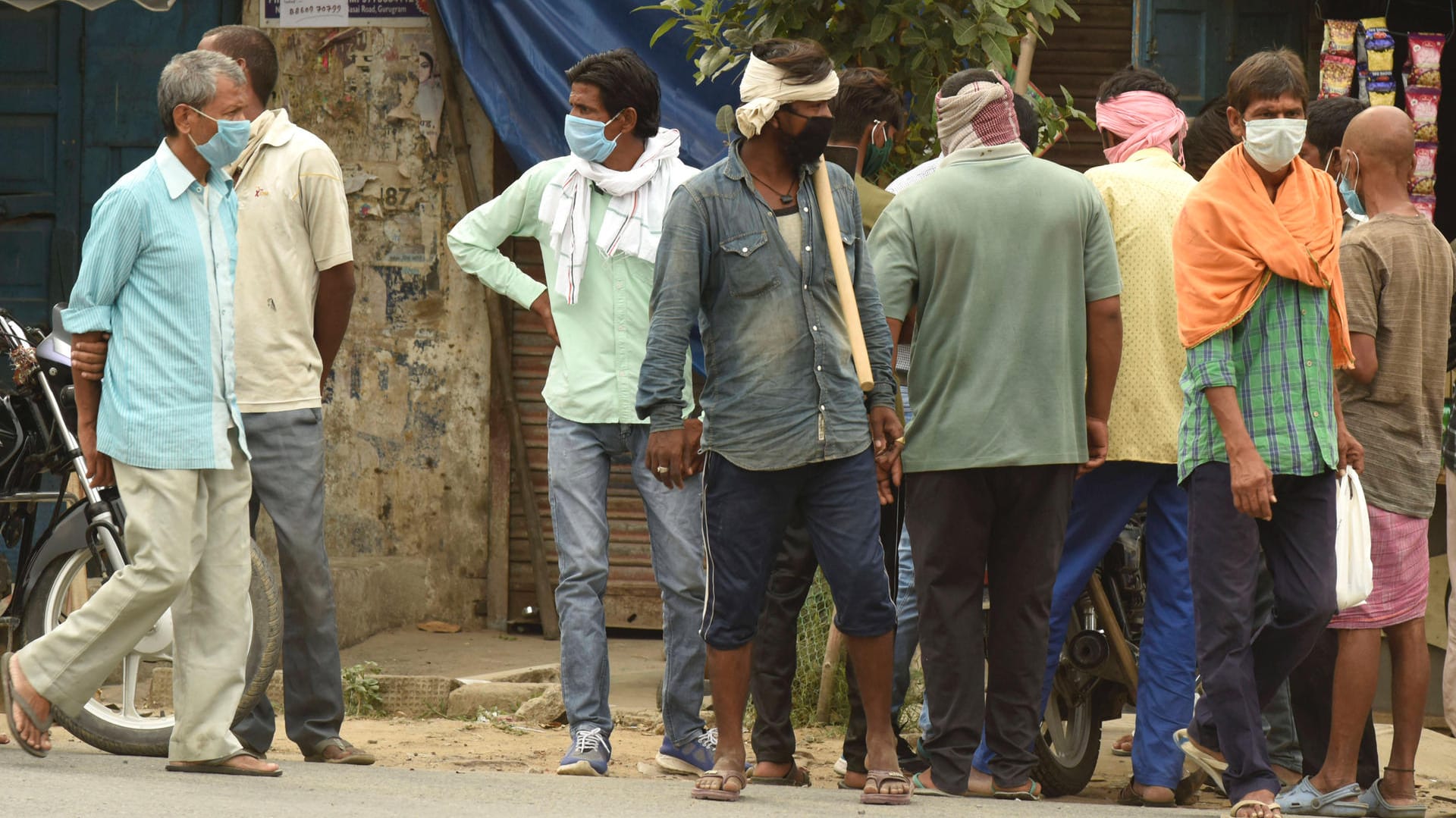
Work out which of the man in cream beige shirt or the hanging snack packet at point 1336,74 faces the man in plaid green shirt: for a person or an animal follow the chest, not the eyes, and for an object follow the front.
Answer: the hanging snack packet

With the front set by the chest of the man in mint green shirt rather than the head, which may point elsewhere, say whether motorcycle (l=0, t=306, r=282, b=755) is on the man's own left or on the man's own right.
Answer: on the man's own right

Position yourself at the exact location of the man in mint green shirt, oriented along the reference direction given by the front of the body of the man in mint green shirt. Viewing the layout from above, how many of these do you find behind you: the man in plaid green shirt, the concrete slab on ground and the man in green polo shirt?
1

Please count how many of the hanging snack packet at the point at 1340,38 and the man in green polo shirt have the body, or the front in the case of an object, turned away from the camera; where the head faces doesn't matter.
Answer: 1

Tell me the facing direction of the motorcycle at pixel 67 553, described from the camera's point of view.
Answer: facing to the right of the viewer

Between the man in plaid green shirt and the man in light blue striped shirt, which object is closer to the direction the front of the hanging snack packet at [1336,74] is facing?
the man in plaid green shirt

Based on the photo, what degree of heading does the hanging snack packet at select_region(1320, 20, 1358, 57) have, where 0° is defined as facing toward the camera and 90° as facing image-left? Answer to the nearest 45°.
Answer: approximately 0°

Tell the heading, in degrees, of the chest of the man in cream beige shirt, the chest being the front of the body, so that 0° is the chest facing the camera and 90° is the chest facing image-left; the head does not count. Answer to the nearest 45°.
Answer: approximately 45°
